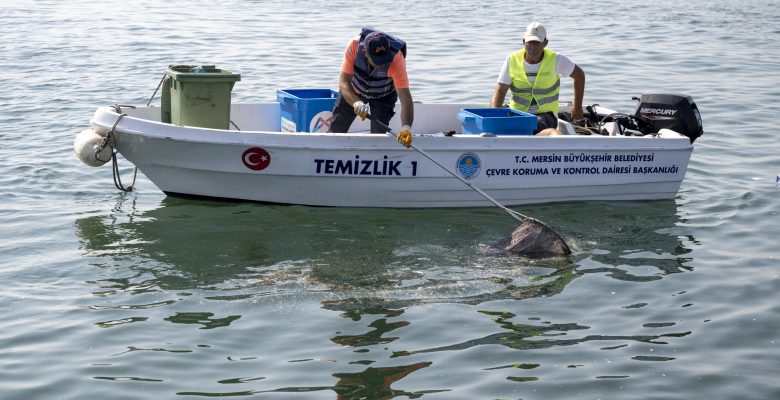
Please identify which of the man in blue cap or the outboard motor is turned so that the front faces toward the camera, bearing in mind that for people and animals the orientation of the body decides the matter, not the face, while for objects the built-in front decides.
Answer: the man in blue cap

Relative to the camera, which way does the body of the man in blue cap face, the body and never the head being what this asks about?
toward the camera

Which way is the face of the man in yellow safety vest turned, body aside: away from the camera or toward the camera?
toward the camera

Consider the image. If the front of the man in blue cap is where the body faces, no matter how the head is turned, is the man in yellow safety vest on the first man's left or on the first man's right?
on the first man's left

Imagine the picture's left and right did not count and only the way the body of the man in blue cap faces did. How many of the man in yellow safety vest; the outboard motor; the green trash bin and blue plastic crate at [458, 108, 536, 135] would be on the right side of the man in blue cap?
1

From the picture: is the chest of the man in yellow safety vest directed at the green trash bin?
no

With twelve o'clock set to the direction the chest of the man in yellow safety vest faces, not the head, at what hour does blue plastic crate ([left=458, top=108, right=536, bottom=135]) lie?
The blue plastic crate is roughly at 1 o'clock from the man in yellow safety vest.

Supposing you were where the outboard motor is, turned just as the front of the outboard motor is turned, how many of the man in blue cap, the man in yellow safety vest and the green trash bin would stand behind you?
0

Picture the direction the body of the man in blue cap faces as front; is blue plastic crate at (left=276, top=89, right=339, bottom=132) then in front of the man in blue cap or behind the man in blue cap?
behind

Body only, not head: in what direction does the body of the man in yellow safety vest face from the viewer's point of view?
toward the camera

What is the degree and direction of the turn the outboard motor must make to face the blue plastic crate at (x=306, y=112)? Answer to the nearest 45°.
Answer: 0° — it already faces it

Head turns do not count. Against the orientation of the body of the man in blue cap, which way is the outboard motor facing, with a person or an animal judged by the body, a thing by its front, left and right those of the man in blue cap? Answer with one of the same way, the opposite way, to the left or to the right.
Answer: to the right

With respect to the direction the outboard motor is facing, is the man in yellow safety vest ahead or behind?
ahead

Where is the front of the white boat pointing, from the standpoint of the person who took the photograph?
facing to the left of the viewer

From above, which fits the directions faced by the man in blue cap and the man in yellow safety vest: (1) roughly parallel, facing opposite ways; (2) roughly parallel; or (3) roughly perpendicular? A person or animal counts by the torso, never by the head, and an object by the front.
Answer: roughly parallel

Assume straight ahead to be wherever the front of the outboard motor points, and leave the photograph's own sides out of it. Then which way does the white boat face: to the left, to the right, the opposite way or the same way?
the same way

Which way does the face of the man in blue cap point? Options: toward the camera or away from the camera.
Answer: toward the camera

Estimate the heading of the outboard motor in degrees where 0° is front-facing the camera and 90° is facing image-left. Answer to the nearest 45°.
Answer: approximately 90°
